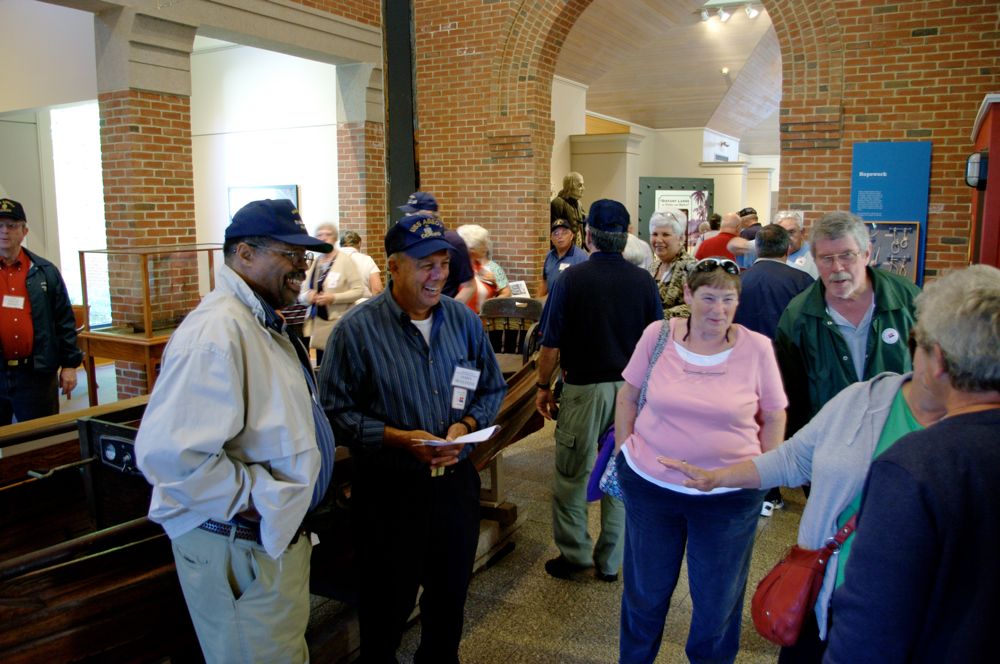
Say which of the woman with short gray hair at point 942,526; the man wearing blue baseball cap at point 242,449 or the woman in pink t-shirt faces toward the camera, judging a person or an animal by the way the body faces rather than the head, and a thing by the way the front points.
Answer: the woman in pink t-shirt

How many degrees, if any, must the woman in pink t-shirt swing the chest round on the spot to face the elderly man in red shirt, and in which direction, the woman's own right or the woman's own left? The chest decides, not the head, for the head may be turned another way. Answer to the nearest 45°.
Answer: approximately 90° to the woman's own right

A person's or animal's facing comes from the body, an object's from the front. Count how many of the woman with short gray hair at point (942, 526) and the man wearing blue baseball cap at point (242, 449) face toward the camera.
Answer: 0

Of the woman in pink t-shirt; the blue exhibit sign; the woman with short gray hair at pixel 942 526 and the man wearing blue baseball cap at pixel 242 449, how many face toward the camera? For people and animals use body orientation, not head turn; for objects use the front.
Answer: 2

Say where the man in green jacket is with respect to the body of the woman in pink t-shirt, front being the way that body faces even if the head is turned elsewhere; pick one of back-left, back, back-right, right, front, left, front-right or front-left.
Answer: back-left

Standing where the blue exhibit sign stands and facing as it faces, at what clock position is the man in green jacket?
The man in green jacket is roughly at 12 o'clock from the blue exhibit sign.

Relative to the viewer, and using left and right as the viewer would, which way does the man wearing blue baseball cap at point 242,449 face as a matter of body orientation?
facing to the right of the viewer

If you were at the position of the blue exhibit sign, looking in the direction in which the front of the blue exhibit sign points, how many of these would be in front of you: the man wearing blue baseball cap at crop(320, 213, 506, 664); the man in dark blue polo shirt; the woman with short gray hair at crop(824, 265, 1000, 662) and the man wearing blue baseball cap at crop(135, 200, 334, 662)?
4

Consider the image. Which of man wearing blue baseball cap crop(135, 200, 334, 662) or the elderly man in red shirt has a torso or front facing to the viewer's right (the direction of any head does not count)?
the man wearing blue baseball cap

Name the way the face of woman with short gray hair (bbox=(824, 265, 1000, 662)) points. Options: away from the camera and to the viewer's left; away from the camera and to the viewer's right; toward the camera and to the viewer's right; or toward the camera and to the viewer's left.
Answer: away from the camera and to the viewer's left

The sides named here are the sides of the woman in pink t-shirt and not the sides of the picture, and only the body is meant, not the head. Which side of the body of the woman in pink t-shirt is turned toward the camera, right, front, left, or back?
front

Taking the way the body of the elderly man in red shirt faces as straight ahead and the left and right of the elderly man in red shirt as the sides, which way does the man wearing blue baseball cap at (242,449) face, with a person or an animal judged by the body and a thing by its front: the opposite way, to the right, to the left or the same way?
to the left

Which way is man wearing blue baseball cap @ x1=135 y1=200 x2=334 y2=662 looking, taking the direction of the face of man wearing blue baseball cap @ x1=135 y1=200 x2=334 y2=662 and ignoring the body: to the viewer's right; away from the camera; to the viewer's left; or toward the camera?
to the viewer's right

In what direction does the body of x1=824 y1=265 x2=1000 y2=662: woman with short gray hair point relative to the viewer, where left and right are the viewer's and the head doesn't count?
facing away from the viewer and to the left of the viewer

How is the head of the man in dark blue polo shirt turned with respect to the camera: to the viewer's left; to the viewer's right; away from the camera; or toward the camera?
away from the camera

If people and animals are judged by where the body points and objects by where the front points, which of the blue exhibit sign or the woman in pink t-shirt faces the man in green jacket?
the blue exhibit sign
